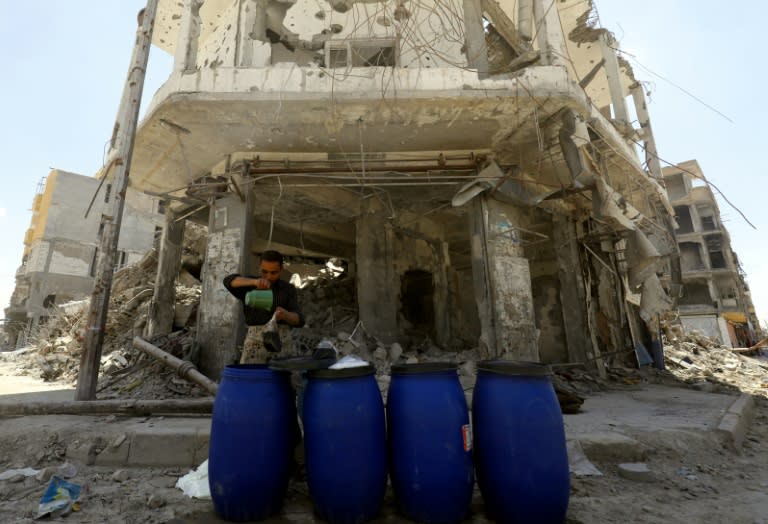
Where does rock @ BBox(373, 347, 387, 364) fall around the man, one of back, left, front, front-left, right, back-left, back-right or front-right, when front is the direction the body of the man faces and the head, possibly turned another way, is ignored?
back-left

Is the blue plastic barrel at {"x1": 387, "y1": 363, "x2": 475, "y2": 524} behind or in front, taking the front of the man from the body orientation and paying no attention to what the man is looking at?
in front

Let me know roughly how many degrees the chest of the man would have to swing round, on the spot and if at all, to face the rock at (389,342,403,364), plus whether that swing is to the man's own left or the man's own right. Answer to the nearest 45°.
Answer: approximately 135° to the man's own left

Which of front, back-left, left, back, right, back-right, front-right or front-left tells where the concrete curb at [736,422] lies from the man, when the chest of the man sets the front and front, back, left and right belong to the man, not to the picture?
left

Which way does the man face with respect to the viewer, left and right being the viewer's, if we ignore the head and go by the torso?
facing the viewer

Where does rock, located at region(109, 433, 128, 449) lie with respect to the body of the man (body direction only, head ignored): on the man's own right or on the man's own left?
on the man's own right

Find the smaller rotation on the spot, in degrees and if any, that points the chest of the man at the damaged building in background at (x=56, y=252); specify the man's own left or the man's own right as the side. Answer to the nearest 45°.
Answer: approximately 135° to the man's own right

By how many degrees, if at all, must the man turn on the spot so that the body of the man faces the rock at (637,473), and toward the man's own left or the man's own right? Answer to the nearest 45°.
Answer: approximately 45° to the man's own left

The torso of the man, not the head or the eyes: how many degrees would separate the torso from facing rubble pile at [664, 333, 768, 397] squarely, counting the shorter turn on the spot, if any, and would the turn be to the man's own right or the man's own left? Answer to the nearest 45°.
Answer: approximately 90° to the man's own left

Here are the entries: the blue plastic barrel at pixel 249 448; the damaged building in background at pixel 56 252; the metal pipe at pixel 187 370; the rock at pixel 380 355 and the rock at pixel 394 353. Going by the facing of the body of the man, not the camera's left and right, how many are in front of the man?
1

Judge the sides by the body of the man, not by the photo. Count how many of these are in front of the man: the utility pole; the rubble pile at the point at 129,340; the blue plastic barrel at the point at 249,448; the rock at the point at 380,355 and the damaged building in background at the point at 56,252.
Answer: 1
